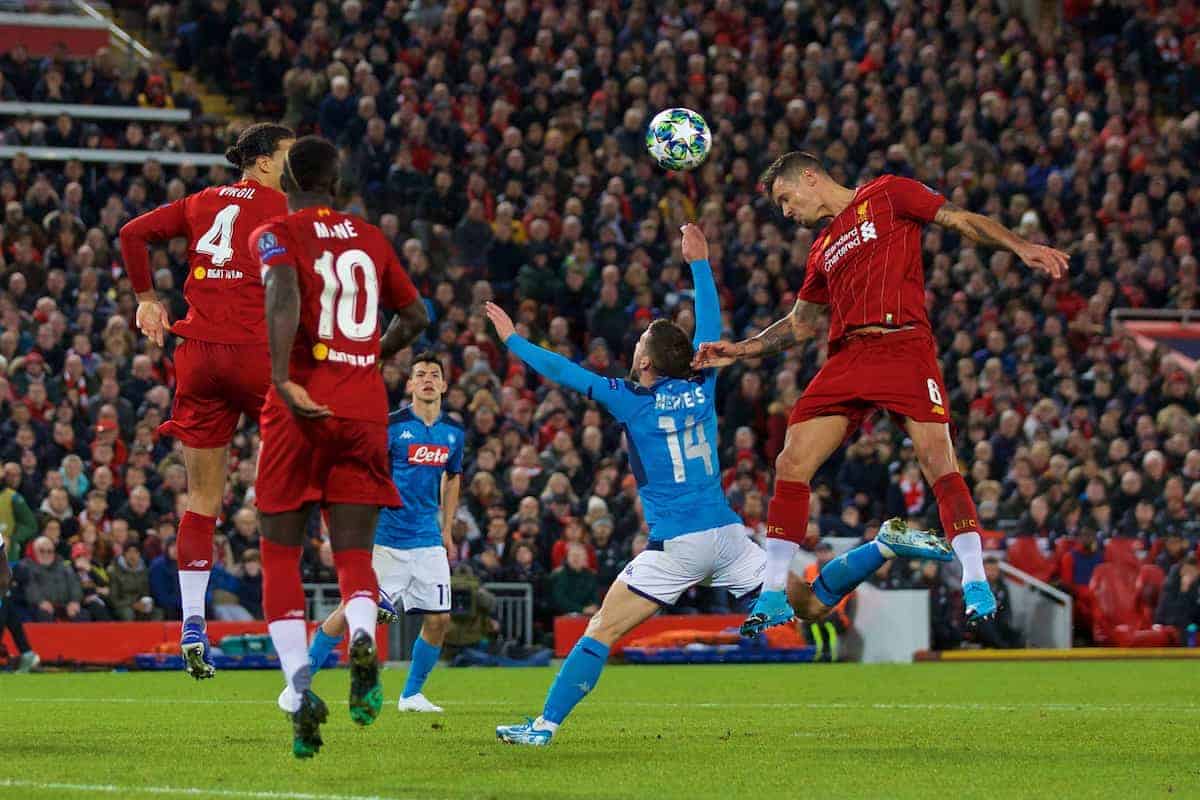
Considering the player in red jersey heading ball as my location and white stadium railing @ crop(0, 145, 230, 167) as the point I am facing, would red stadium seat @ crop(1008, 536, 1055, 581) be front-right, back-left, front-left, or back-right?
front-right

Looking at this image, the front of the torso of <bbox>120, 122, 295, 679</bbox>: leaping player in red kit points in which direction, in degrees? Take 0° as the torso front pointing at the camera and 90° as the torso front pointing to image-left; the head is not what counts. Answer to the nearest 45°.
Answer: approximately 225°

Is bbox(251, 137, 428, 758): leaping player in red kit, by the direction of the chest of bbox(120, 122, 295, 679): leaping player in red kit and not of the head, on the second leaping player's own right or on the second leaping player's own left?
on the second leaping player's own right

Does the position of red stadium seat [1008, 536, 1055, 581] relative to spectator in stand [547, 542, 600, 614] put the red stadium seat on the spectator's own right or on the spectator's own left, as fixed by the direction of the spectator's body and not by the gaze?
on the spectator's own left

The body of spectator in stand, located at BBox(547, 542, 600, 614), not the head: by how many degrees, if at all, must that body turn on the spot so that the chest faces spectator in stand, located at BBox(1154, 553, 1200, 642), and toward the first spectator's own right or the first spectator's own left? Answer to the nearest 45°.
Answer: approximately 90° to the first spectator's own left

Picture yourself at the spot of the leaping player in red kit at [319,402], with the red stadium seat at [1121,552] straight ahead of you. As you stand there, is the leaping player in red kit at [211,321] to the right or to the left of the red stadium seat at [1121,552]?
left

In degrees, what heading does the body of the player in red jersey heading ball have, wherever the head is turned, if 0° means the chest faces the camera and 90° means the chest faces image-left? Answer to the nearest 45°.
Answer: approximately 45°

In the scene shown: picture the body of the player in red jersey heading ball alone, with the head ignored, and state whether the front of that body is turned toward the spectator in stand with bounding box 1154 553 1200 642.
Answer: no

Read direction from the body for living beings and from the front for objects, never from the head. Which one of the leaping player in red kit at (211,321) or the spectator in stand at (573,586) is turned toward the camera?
the spectator in stand

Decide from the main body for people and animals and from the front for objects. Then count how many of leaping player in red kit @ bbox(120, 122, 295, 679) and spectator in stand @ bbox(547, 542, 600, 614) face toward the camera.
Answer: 1

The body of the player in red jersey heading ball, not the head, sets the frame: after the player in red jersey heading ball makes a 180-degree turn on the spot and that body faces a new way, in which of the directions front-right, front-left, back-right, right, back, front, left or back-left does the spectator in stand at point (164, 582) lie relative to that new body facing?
left

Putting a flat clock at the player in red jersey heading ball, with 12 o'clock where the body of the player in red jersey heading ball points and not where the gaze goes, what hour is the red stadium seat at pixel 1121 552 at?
The red stadium seat is roughly at 5 o'clock from the player in red jersey heading ball.

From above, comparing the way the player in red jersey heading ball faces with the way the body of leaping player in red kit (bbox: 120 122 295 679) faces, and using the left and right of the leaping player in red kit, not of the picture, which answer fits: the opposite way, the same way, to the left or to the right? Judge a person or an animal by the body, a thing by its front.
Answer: the opposite way

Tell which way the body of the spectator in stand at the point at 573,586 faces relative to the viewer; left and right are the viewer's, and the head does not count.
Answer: facing the viewer

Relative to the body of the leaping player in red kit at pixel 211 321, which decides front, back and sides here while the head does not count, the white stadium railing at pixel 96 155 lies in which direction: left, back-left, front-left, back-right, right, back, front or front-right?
front-left

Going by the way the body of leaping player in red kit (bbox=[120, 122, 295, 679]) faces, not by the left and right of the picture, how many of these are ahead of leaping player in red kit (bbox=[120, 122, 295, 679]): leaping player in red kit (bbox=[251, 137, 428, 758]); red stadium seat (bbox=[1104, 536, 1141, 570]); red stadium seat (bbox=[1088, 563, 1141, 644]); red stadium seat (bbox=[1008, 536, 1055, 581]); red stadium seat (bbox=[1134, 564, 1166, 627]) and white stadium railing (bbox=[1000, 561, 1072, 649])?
5

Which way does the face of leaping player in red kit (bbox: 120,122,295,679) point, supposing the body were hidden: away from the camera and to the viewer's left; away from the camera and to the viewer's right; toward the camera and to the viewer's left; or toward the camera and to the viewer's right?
away from the camera and to the viewer's right

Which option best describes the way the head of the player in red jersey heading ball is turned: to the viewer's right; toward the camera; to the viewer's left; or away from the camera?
to the viewer's left

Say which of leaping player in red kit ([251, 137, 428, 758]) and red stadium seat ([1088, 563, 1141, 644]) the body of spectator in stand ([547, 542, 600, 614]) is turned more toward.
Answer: the leaping player in red kit

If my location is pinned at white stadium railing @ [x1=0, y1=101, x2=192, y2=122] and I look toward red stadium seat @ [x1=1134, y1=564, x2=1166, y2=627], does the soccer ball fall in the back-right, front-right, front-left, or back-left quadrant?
front-right
